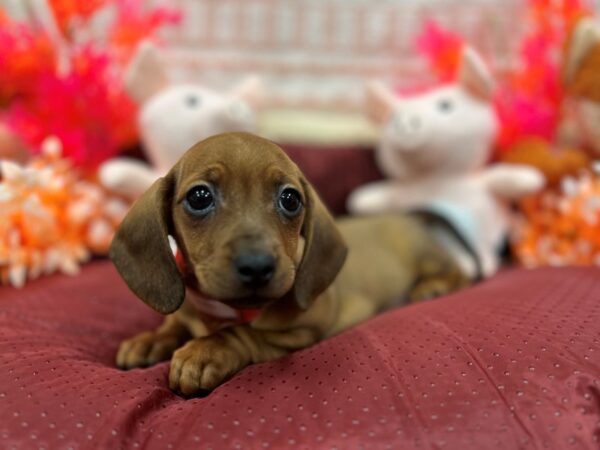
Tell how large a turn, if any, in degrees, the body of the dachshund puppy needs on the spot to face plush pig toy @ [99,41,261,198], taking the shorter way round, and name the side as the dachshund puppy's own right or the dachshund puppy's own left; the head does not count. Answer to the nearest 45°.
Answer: approximately 135° to the dachshund puppy's own right

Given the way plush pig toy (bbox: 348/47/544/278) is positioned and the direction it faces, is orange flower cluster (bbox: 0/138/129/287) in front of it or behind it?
in front

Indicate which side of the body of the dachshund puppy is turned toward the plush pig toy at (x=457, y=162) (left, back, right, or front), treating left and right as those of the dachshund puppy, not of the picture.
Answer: back

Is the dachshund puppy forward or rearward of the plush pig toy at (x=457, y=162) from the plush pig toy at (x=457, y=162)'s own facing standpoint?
forward

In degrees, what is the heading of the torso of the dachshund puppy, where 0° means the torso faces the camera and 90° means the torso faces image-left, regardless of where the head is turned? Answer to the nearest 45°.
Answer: approximately 45°

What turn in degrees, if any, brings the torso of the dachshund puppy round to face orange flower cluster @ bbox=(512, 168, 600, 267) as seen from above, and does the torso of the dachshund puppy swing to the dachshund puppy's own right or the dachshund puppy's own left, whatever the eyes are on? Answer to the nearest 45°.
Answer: approximately 180°

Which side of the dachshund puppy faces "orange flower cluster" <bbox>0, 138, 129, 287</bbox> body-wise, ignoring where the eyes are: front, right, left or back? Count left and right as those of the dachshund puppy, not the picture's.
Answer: right

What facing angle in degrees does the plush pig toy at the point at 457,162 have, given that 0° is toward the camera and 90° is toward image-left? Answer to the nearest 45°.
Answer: approximately 45°
